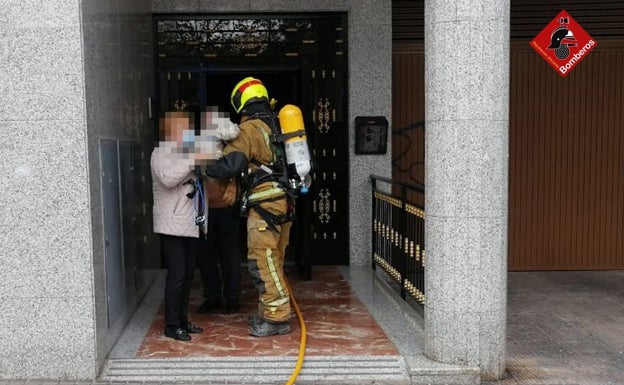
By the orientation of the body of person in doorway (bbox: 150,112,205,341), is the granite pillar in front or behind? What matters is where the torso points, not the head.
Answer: in front

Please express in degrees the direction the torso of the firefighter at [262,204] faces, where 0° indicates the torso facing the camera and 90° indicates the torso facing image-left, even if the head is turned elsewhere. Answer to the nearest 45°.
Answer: approximately 90°

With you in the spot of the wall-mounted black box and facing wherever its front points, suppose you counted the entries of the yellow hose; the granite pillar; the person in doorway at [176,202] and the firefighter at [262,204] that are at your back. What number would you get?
0

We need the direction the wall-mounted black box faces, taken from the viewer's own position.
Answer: facing the viewer

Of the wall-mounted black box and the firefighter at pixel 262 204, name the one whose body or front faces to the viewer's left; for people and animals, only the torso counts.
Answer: the firefighter

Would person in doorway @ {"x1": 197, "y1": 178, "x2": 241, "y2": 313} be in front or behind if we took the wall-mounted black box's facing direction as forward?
in front

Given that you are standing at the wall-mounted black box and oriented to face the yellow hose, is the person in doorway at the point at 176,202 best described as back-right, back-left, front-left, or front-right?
front-right

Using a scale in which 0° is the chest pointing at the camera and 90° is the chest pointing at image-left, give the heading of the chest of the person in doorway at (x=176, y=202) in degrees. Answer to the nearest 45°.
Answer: approximately 270°

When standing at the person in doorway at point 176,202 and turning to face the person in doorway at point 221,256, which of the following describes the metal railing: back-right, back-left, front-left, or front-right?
front-right

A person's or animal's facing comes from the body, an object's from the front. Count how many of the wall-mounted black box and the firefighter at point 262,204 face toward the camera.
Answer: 1

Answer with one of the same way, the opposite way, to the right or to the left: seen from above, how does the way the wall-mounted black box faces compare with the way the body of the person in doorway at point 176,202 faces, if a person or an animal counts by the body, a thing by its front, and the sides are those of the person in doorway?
to the right

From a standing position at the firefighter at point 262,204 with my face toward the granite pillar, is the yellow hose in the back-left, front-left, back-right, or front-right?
front-right

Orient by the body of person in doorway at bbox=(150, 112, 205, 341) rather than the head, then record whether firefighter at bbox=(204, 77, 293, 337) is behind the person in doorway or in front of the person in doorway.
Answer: in front

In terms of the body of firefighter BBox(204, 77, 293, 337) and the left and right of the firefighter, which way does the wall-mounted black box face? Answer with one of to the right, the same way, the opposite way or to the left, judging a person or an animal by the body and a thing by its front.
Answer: to the left

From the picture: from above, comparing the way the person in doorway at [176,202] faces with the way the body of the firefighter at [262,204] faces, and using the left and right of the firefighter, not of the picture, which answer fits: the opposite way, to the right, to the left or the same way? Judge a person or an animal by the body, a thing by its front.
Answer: the opposite way
